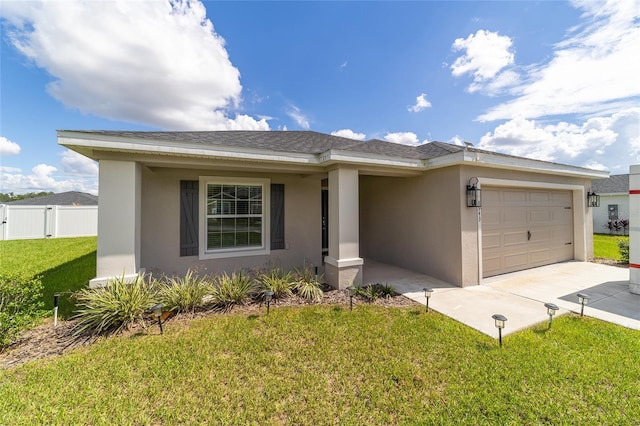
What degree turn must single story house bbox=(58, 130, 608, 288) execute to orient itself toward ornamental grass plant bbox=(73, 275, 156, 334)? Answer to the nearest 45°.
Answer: approximately 90° to its right

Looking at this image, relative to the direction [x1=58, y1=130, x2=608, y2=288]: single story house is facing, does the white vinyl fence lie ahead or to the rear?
to the rear

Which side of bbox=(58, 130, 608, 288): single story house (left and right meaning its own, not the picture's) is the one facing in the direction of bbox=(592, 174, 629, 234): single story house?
left

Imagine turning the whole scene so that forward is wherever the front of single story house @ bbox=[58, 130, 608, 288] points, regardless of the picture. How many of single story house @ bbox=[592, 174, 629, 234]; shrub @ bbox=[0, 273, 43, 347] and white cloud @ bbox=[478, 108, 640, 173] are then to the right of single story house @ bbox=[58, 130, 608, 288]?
1

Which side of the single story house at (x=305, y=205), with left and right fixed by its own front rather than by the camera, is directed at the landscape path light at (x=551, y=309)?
front

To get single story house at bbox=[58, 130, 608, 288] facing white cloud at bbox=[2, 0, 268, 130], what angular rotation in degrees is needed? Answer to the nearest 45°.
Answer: approximately 135° to its right

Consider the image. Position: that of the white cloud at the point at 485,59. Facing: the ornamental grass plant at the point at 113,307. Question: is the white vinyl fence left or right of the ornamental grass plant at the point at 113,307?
right

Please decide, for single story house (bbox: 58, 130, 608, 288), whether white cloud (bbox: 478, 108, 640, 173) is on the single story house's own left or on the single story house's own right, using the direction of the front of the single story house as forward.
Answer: on the single story house's own left

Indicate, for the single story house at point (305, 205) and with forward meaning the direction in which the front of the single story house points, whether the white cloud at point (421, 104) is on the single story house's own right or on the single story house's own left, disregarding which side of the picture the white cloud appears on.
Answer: on the single story house's own left
